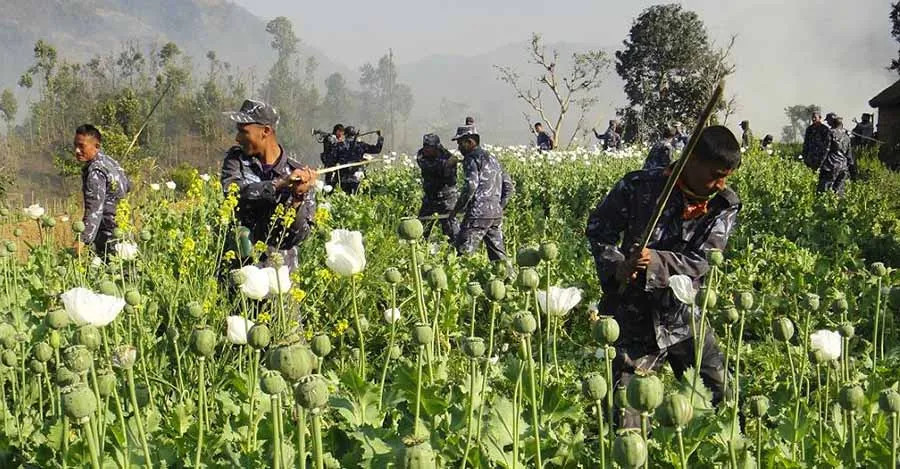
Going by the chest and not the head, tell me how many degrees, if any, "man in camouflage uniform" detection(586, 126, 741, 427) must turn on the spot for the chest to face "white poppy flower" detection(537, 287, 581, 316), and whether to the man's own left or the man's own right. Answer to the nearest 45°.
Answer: approximately 45° to the man's own right

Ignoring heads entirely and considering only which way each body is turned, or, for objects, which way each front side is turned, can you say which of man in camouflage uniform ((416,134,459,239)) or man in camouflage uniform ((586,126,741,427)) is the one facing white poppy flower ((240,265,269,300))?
man in camouflage uniform ((416,134,459,239))

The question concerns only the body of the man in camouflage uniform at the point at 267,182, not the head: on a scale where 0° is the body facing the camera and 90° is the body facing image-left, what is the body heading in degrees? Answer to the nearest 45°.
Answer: approximately 0°

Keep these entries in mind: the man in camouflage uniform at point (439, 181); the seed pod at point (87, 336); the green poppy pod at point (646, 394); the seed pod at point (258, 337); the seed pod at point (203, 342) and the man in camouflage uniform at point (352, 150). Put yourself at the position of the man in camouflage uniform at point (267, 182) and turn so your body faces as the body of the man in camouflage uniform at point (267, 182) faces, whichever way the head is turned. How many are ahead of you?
4

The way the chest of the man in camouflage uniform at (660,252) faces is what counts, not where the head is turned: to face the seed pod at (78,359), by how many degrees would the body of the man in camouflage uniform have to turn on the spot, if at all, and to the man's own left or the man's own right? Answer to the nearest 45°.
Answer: approximately 90° to the man's own right

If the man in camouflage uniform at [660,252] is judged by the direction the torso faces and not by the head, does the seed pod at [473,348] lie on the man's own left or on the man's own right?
on the man's own right

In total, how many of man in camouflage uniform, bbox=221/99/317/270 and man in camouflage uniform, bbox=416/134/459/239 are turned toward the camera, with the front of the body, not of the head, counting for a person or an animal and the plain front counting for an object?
2

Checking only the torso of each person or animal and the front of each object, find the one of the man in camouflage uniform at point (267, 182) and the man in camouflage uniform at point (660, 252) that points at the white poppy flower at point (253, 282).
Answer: the man in camouflage uniform at point (267, 182)
